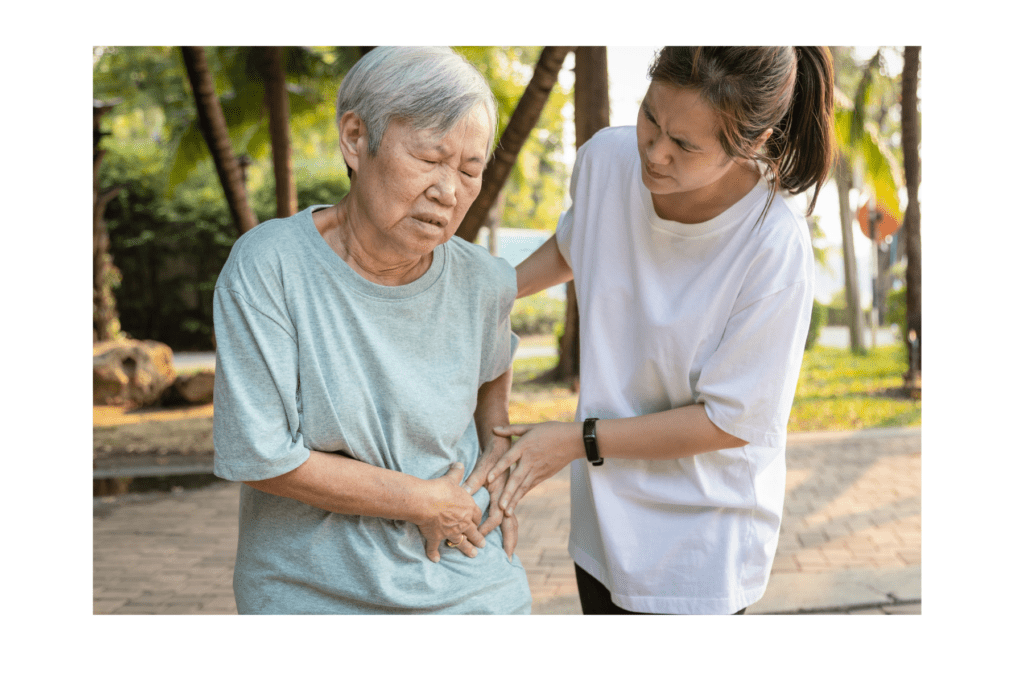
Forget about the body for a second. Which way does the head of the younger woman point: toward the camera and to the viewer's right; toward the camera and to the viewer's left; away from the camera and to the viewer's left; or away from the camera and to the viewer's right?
toward the camera and to the viewer's left

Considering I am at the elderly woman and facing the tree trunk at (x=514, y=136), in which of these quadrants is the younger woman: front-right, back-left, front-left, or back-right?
front-right

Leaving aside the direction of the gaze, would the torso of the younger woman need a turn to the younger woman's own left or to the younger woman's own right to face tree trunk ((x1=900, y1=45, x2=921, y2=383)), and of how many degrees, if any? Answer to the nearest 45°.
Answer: approximately 135° to the younger woman's own right

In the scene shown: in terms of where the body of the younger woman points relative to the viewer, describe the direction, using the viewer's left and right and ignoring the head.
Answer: facing the viewer and to the left of the viewer

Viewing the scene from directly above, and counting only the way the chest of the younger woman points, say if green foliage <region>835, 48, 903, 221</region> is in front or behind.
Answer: behind

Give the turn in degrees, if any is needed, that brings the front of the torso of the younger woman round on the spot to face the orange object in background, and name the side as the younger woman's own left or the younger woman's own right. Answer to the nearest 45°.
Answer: approximately 135° to the younger woman's own right

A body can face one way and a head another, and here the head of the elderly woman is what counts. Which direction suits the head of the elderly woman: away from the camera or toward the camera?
toward the camera

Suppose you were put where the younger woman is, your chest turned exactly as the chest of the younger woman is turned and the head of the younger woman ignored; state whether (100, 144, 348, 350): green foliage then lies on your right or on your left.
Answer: on your right
